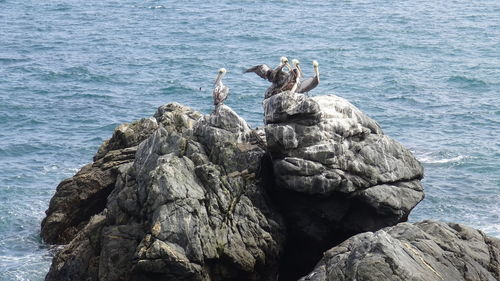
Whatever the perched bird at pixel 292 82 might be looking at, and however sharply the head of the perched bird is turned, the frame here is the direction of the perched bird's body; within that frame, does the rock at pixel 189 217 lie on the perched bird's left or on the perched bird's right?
on the perched bird's right
